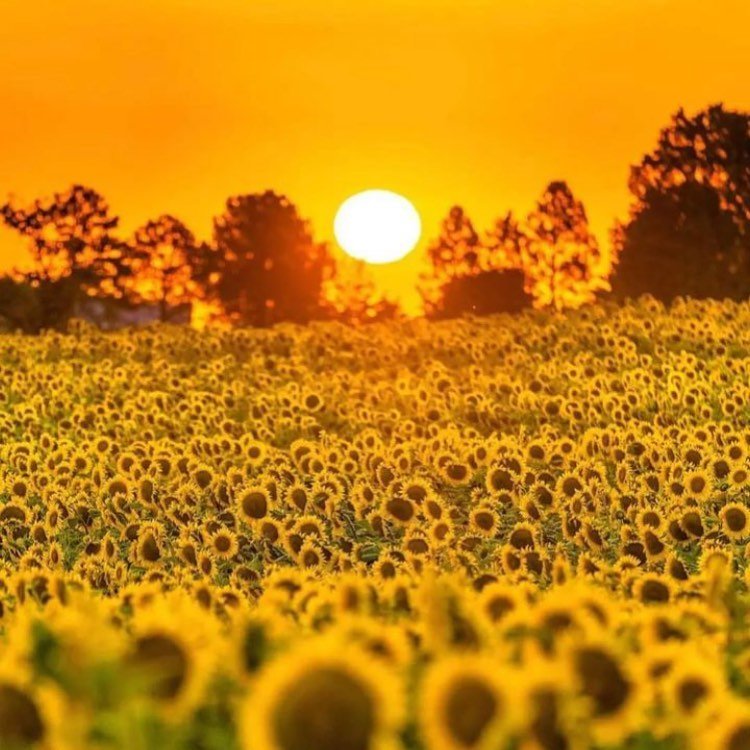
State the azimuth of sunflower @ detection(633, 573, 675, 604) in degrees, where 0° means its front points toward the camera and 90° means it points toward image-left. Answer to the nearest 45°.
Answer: approximately 0°

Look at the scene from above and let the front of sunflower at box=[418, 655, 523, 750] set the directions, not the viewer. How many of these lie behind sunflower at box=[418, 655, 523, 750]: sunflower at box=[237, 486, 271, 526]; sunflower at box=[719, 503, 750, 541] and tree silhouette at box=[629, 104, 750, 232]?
3

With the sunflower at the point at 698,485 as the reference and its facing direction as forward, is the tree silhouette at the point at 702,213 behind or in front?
behind

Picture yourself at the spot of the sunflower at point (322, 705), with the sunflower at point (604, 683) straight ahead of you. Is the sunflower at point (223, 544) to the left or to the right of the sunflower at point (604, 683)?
left

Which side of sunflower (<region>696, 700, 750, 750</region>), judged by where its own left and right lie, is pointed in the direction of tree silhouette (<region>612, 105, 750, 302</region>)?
back

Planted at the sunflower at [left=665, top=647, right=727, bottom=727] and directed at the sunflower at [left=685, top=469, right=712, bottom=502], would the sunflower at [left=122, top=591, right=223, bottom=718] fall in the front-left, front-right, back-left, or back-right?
back-left

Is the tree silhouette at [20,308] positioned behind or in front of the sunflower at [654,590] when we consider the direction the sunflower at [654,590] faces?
behind

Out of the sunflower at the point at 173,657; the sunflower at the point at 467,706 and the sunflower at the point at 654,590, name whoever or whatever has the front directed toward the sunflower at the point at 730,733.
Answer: the sunflower at the point at 654,590

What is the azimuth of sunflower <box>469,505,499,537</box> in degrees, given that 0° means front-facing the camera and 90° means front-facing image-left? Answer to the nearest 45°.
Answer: approximately 0°

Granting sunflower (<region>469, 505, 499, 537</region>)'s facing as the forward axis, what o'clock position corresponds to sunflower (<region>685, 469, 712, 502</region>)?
sunflower (<region>685, 469, 712, 502</region>) is roughly at 8 o'clock from sunflower (<region>469, 505, 499, 537</region>).

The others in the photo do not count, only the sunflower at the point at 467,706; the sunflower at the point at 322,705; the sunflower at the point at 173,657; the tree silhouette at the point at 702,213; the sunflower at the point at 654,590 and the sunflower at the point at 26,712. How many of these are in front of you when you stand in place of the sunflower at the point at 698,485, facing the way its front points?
5

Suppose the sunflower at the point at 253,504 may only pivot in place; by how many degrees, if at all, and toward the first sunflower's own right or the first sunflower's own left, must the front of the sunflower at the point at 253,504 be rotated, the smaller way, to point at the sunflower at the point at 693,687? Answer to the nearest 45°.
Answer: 0° — it already faces it

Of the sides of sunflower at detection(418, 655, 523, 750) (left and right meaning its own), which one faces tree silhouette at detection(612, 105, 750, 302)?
back
